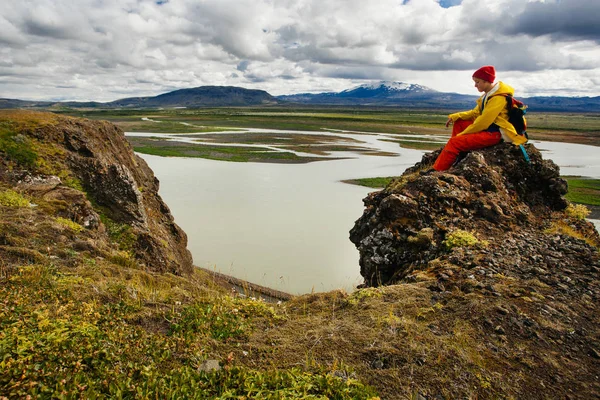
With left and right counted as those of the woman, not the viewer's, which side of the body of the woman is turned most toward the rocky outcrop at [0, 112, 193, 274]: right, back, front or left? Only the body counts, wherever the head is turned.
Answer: front

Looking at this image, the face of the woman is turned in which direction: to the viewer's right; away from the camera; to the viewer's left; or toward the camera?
to the viewer's left

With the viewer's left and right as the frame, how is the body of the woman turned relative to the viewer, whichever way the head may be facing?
facing to the left of the viewer
